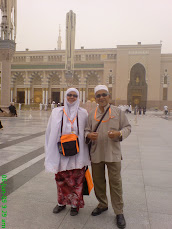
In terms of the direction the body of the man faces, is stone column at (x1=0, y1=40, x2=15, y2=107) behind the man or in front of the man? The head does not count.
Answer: behind

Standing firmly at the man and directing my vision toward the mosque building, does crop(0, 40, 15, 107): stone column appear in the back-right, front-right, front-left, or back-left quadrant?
front-left

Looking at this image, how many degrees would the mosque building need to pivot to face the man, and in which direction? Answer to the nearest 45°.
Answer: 0° — it already faces them

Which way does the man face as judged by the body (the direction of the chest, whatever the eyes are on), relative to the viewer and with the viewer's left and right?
facing the viewer

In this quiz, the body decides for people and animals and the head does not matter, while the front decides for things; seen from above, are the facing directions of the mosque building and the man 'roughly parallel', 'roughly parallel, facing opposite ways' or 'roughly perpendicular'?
roughly parallel

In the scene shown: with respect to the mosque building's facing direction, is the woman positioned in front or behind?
in front

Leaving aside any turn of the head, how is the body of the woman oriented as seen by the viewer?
toward the camera

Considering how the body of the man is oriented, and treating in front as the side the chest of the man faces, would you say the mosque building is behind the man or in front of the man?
behind
